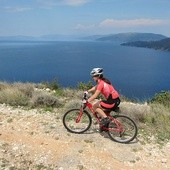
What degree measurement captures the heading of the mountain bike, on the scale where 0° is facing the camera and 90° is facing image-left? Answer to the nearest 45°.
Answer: approximately 90°

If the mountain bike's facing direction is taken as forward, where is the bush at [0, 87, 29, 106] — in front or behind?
in front

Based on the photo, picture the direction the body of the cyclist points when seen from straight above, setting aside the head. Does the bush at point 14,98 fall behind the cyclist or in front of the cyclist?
in front

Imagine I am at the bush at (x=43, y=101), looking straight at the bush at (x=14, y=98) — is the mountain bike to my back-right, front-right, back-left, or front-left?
back-left

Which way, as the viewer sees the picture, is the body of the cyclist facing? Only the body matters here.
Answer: to the viewer's left

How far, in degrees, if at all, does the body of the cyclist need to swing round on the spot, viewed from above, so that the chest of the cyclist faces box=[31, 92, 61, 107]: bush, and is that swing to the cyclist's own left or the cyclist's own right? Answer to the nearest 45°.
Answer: approximately 45° to the cyclist's own right
